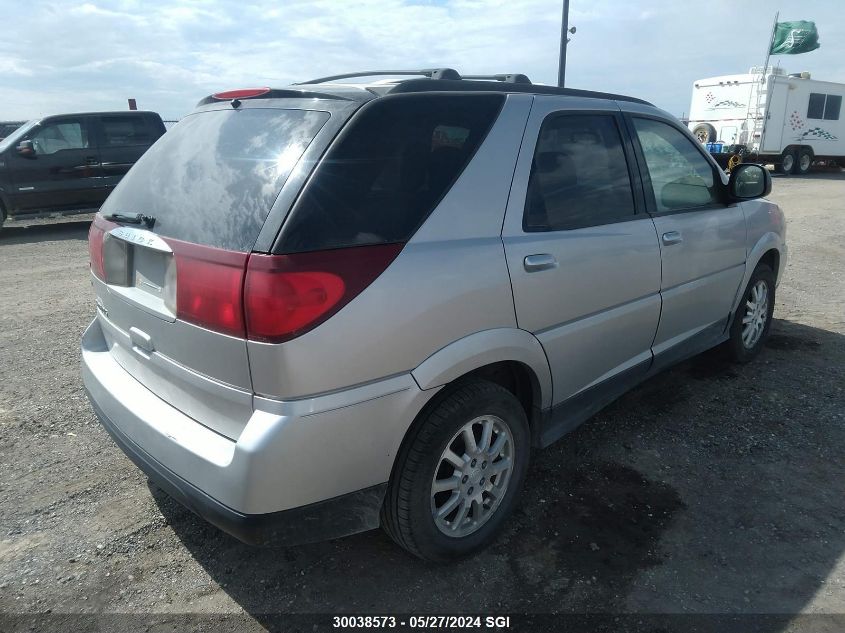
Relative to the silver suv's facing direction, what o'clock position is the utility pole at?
The utility pole is roughly at 11 o'clock from the silver suv.

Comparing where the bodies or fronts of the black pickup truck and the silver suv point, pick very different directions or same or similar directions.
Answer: very different directions

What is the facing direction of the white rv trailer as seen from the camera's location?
facing away from the viewer and to the right of the viewer

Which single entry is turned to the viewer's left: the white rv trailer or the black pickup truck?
the black pickup truck

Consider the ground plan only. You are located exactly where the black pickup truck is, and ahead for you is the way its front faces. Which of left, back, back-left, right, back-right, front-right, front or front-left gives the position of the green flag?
back

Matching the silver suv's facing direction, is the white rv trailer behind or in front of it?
in front

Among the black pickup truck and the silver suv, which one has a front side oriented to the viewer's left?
the black pickup truck

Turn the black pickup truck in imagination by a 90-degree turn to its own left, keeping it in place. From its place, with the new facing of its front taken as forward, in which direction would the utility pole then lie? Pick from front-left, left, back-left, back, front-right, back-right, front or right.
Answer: left

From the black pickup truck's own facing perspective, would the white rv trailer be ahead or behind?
behind

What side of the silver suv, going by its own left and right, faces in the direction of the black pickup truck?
left

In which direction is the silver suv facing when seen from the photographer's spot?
facing away from the viewer and to the right of the viewer

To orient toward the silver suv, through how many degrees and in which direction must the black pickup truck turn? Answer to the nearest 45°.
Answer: approximately 90° to its left

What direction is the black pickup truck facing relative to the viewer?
to the viewer's left
